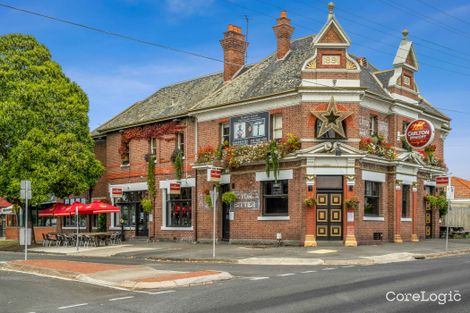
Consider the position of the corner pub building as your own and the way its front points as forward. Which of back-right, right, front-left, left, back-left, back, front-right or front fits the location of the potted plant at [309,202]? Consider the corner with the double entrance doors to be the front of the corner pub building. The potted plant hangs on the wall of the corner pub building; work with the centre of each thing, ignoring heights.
front

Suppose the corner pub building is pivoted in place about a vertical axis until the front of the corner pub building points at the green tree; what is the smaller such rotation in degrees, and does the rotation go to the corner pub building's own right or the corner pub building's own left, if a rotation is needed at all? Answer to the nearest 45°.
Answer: approximately 90° to the corner pub building's own right

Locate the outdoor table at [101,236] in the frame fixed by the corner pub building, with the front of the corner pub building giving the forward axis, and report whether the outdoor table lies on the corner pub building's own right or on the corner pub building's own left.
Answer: on the corner pub building's own right

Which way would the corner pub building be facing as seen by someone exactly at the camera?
facing the viewer
